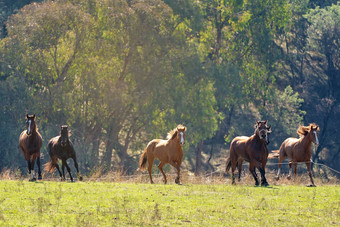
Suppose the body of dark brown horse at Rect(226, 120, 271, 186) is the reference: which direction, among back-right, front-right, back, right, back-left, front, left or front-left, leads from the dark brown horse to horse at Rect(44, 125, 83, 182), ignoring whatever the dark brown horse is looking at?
back-right

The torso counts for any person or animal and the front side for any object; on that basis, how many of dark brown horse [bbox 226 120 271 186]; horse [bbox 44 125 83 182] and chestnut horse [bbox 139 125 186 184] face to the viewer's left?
0

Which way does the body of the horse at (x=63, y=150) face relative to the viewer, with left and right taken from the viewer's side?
facing the viewer and to the right of the viewer

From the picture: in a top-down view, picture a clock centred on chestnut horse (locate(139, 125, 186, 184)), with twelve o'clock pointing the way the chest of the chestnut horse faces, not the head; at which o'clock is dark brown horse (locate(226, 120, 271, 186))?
The dark brown horse is roughly at 11 o'clock from the chestnut horse.

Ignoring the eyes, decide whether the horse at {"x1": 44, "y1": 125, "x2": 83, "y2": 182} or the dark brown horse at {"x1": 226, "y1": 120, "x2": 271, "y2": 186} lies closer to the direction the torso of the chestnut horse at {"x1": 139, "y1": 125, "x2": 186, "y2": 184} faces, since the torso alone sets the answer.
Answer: the dark brown horse

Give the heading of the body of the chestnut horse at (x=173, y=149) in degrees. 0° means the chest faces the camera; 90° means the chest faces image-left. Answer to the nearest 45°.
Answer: approximately 315°

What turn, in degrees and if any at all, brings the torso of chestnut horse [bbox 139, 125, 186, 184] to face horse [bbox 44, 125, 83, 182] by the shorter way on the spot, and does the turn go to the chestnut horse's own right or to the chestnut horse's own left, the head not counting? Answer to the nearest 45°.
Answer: approximately 135° to the chestnut horse's own right

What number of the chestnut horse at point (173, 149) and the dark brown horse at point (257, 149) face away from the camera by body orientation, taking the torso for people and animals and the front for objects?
0
